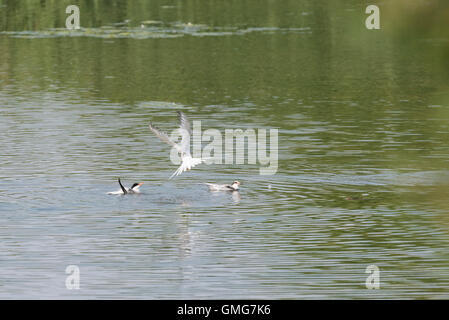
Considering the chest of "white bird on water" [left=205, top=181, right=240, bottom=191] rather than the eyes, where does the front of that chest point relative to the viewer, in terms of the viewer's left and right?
facing to the right of the viewer
